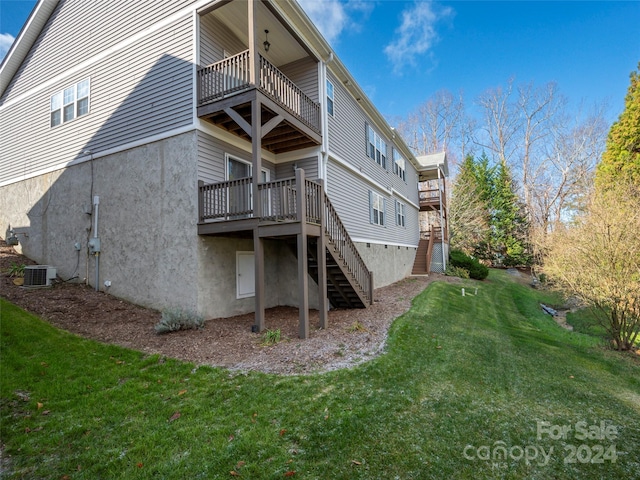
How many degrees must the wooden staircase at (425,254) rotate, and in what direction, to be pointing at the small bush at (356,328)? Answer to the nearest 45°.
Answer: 0° — it already faces it

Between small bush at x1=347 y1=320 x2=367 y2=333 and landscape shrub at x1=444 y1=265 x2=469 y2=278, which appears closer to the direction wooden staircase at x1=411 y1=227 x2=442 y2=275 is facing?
the small bush

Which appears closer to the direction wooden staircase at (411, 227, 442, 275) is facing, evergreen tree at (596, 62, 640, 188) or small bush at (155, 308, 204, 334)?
the small bush

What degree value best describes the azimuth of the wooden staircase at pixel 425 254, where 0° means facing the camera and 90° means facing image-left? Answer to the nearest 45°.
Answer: approximately 0°

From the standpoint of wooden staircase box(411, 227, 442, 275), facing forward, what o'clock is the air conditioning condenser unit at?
The air conditioning condenser unit is roughly at 1 o'clock from the wooden staircase.

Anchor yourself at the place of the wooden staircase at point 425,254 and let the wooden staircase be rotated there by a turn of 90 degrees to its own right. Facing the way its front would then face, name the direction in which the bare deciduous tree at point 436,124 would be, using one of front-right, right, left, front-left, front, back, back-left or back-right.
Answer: right

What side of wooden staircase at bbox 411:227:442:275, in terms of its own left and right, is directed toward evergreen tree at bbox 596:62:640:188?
left

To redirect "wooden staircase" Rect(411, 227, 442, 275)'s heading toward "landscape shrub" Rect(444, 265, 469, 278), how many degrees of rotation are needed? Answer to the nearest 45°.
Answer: approximately 90° to its left

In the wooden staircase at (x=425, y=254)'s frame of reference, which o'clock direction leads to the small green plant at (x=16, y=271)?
The small green plant is roughly at 1 o'clock from the wooden staircase.
